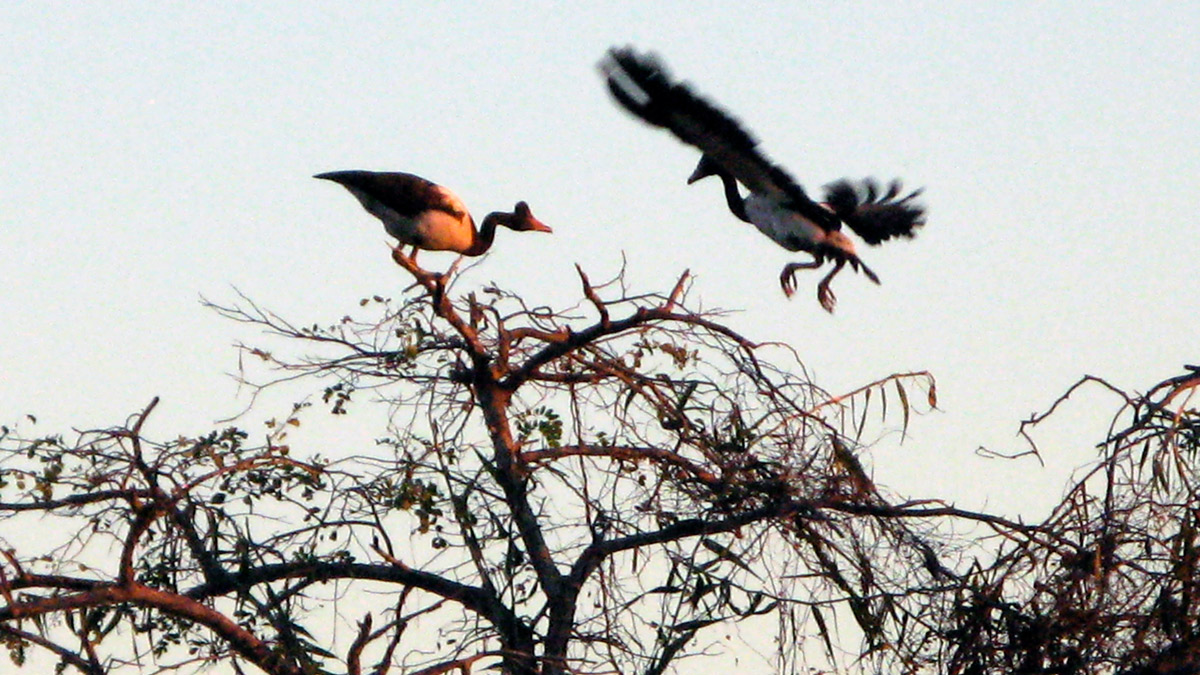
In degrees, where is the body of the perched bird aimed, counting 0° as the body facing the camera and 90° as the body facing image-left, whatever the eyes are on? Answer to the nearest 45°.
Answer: approximately 270°

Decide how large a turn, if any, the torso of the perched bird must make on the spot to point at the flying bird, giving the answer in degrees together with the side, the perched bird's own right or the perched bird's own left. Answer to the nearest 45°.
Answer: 0° — it already faces it
